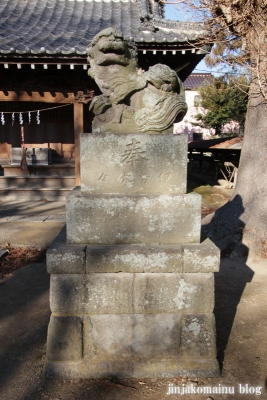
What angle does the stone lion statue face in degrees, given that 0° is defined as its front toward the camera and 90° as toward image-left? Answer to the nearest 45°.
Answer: approximately 45°

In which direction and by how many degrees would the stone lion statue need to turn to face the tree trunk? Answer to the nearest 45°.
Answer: approximately 180°
